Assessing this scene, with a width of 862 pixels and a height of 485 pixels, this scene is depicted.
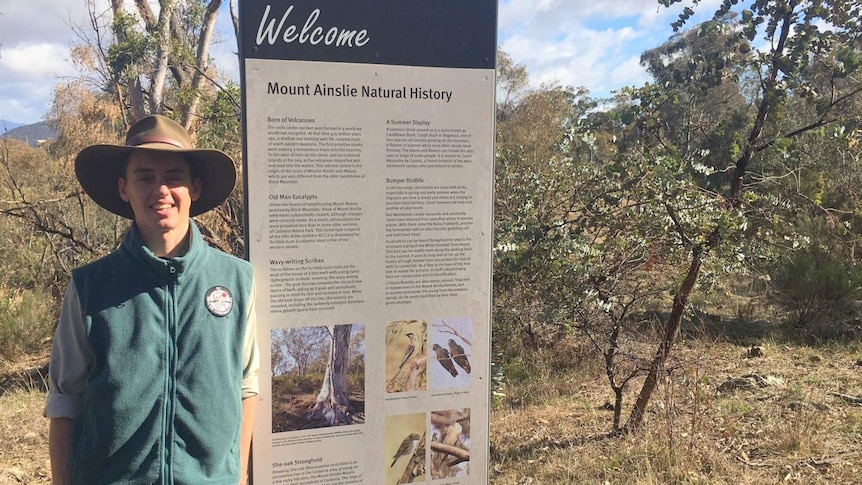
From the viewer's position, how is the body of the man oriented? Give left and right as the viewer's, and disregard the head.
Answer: facing the viewer

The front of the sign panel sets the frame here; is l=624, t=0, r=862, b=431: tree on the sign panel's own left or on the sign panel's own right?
on the sign panel's own left

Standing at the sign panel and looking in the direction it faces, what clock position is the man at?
The man is roughly at 2 o'clock from the sign panel.

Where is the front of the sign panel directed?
toward the camera

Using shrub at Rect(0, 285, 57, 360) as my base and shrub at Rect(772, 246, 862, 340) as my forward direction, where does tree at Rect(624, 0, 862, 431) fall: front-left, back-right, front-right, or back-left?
front-right

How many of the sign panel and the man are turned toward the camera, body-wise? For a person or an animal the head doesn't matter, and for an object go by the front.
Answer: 2

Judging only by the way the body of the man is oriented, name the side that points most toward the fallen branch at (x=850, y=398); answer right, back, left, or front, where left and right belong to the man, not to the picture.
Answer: left

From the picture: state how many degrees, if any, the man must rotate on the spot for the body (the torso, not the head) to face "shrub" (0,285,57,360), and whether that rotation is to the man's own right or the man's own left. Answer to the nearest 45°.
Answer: approximately 180°

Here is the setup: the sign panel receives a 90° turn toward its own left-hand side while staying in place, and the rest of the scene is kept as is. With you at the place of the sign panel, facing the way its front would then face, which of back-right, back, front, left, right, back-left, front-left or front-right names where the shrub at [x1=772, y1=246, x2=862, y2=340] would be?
front-left
